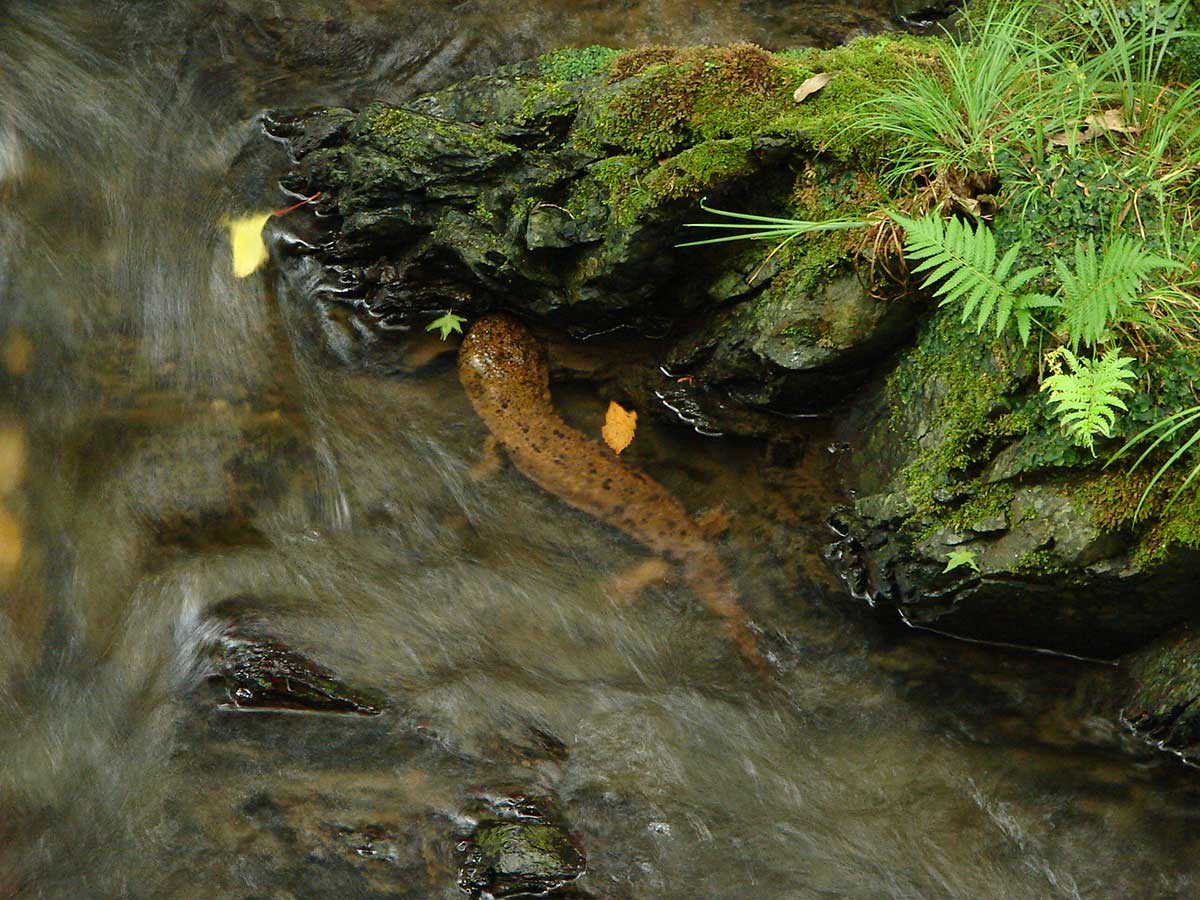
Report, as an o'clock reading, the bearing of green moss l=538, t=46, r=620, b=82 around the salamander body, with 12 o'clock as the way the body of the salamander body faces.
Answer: The green moss is roughly at 2 o'clock from the salamander body.

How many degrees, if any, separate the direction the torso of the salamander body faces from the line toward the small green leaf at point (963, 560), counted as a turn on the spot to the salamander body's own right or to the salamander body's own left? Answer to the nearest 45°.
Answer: approximately 180°

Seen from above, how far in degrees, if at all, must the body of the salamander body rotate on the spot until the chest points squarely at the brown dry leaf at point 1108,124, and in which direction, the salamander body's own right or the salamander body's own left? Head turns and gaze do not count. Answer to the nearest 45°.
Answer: approximately 135° to the salamander body's own right

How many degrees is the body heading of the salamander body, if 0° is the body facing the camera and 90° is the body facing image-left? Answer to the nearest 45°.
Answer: approximately 135°

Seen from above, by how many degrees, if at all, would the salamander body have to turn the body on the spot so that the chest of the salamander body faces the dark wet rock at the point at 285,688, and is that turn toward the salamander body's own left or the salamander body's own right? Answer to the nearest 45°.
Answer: approximately 90° to the salamander body's own left

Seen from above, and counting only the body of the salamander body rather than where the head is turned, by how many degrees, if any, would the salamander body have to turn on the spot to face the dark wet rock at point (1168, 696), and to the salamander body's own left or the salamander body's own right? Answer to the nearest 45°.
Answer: approximately 180°
